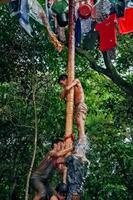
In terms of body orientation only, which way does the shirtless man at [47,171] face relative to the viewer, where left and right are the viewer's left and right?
facing to the right of the viewer

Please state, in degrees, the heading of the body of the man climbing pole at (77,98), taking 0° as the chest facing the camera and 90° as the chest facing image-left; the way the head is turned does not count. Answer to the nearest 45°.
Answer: approximately 90°
